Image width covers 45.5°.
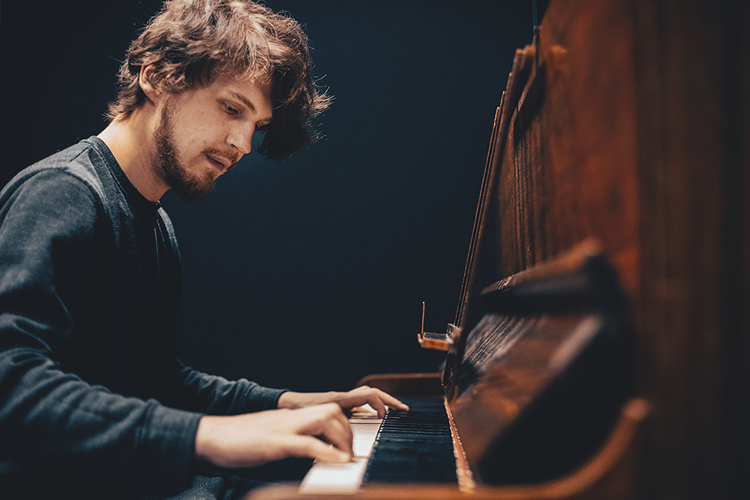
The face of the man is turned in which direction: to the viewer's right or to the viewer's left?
to the viewer's right

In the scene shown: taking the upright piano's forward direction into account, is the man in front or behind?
in front

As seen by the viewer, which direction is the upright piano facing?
to the viewer's left
